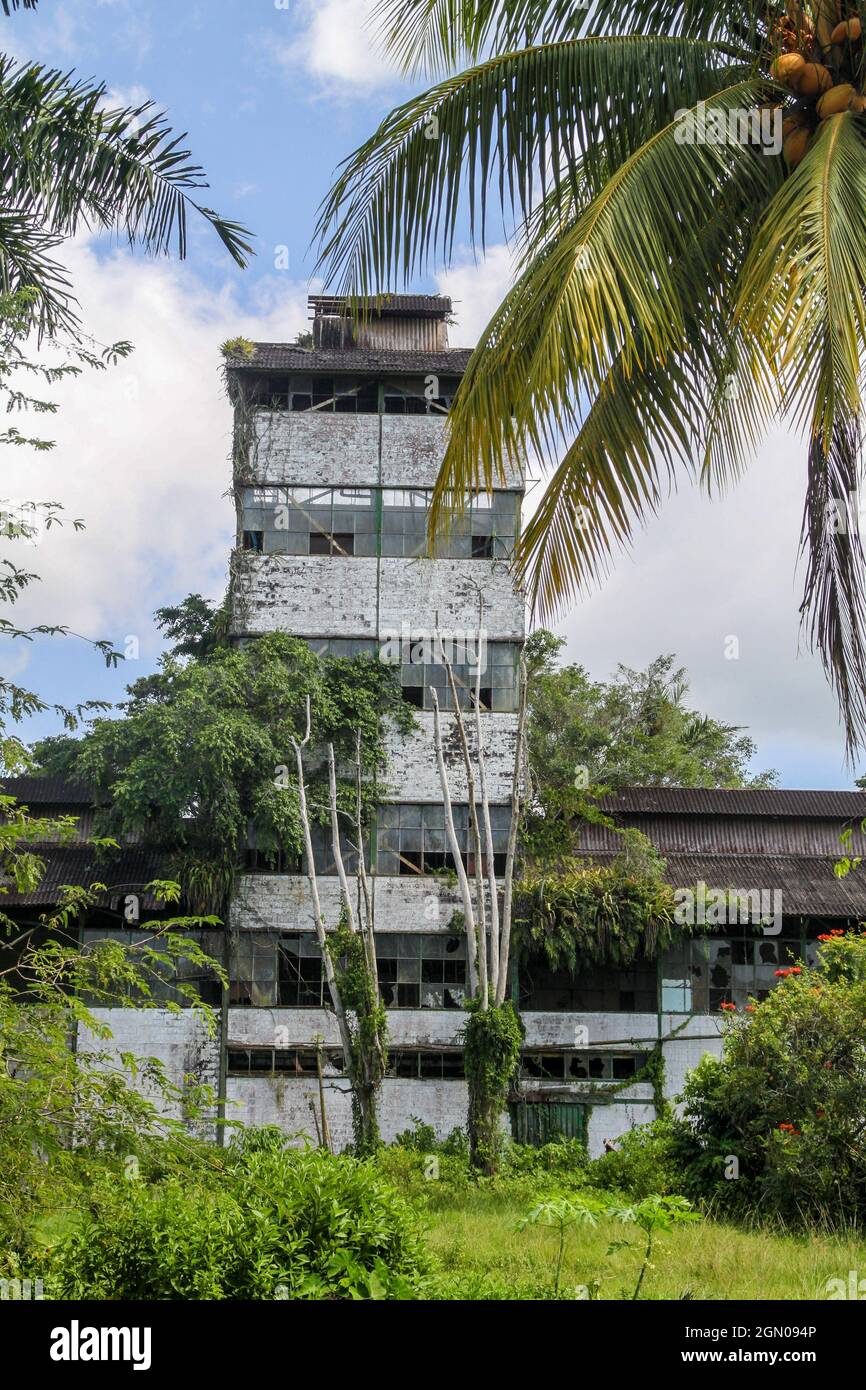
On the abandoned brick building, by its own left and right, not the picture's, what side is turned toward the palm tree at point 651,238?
front

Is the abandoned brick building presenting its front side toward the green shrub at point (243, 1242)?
yes

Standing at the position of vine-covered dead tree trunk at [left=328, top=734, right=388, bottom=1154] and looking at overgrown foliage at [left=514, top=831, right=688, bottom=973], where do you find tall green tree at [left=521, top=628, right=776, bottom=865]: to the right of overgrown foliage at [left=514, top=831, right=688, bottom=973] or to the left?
left

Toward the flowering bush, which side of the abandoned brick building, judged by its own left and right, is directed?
front

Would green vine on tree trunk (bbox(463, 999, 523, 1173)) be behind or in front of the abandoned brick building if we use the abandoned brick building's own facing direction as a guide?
in front

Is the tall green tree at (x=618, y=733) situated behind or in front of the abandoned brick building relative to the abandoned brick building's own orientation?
behind

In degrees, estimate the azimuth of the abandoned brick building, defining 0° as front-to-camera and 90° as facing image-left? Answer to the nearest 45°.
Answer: approximately 0°
